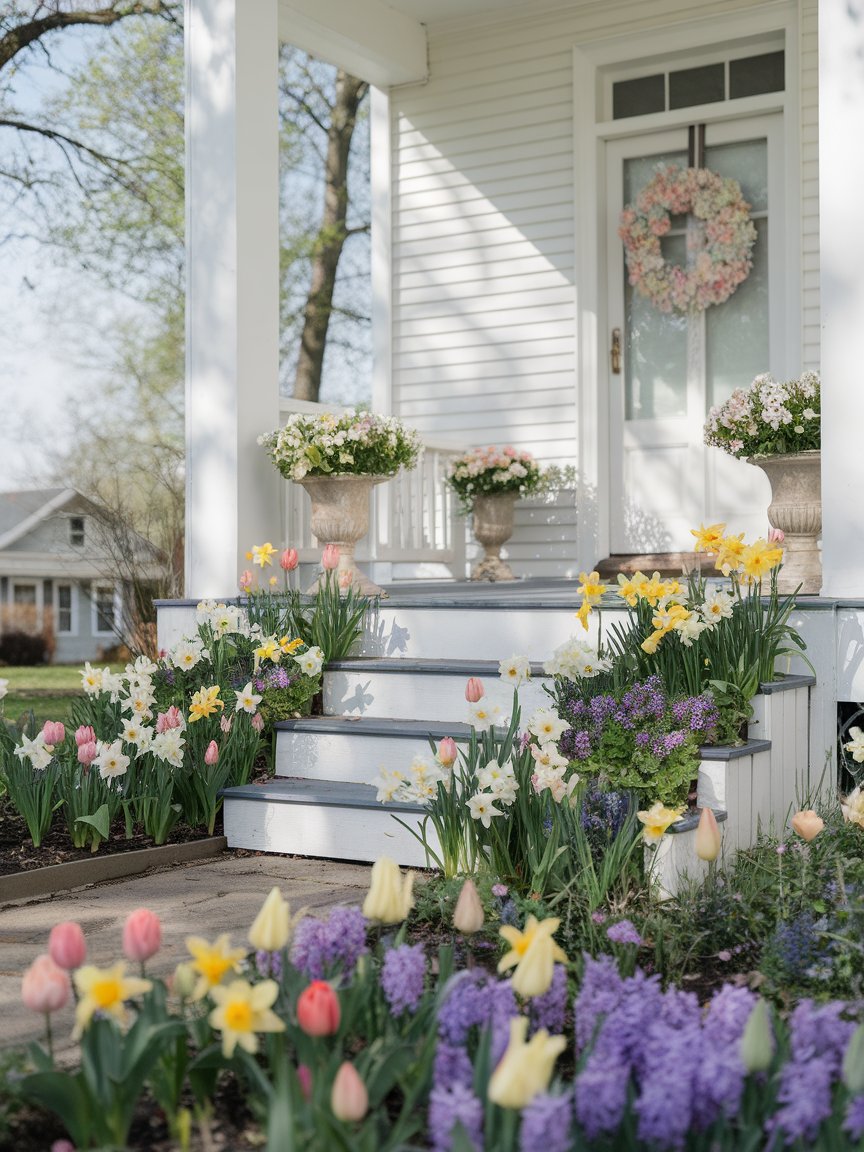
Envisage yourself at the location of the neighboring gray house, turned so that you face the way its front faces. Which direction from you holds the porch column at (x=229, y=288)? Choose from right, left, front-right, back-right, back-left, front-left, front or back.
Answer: front

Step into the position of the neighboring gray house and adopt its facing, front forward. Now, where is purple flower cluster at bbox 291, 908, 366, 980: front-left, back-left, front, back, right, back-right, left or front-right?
front

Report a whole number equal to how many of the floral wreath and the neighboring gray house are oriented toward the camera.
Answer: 2

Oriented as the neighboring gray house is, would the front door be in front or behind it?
in front

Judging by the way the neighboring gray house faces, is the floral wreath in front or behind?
in front

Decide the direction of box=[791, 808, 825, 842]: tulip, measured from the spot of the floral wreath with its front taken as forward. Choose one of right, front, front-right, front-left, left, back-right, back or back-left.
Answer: front

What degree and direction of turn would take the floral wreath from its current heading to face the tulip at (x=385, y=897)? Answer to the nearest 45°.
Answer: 0° — it already faces it

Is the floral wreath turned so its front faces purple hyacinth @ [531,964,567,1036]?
yes

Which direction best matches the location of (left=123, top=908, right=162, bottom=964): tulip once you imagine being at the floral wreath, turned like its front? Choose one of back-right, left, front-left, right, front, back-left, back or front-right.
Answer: front

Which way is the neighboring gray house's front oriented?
toward the camera

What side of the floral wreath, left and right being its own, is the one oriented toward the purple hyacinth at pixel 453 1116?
front

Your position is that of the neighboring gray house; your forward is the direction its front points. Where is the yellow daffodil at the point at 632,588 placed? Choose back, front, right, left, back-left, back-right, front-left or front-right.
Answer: front

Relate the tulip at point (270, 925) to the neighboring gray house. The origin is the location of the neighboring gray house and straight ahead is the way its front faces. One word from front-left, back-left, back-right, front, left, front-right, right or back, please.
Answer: front

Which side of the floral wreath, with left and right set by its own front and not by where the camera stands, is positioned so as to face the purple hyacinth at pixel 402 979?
front

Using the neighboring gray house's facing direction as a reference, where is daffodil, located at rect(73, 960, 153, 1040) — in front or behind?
in front

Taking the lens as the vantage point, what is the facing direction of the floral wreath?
facing the viewer
